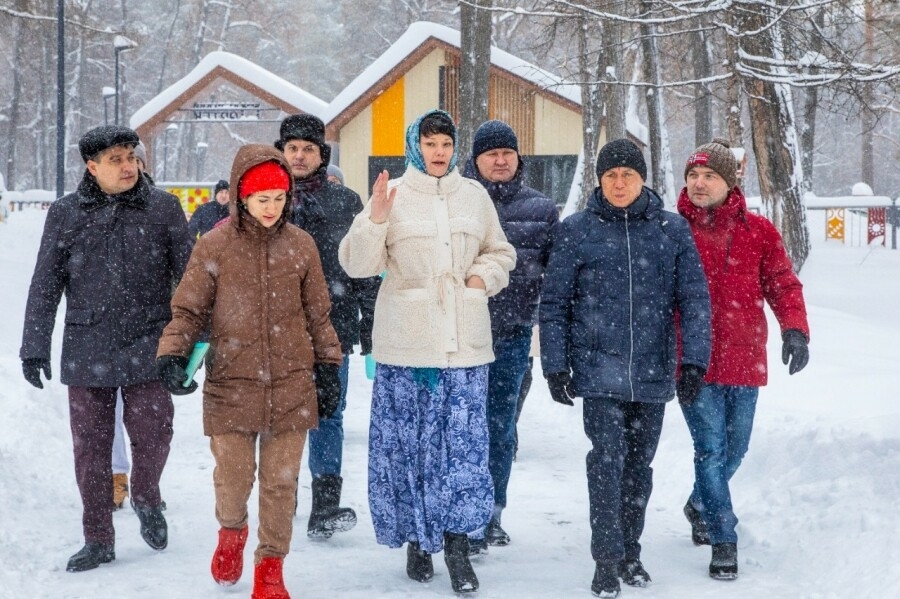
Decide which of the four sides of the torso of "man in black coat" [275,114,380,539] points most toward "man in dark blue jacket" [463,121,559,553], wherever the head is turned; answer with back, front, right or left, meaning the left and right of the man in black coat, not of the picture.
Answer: left

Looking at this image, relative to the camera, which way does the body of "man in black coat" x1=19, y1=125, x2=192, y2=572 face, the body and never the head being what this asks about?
toward the camera

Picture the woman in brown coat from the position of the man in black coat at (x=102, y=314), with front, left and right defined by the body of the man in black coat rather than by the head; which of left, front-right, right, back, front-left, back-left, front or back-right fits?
front-left

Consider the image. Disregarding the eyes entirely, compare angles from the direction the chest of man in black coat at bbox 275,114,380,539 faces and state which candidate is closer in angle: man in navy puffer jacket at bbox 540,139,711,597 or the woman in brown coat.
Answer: the woman in brown coat

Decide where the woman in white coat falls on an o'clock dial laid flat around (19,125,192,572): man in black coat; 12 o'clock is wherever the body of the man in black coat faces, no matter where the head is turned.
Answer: The woman in white coat is roughly at 10 o'clock from the man in black coat.

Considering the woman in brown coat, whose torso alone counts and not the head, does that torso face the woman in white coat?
no

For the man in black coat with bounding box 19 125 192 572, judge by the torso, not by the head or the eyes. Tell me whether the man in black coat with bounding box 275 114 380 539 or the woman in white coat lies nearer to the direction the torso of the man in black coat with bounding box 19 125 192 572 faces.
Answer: the woman in white coat

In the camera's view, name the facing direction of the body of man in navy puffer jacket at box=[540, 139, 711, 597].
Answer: toward the camera

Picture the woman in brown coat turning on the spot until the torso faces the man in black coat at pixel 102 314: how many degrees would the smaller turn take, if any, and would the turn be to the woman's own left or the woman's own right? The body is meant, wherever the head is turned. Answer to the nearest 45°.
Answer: approximately 135° to the woman's own right

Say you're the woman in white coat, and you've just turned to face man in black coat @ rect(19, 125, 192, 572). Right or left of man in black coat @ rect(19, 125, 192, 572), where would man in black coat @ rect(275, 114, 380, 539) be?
right

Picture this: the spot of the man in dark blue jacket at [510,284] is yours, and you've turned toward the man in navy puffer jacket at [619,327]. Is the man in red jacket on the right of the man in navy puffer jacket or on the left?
left

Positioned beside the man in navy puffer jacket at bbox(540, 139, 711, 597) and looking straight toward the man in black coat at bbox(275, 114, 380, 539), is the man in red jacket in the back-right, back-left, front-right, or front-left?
back-right

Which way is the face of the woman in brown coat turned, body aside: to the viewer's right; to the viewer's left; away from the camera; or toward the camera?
toward the camera

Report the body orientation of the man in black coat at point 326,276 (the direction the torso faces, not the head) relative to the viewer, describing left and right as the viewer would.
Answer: facing the viewer

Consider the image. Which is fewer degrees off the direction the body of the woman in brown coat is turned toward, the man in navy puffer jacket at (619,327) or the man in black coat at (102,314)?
the man in navy puffer jacket

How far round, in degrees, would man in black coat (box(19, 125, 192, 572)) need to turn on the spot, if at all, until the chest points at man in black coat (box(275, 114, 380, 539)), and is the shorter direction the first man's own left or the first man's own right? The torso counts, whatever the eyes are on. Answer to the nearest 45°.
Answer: approximately 90° to the first man's own left

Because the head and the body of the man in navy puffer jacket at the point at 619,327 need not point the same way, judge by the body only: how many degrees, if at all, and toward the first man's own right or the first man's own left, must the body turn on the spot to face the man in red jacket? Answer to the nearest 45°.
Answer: approximately 135° to the first man's own left

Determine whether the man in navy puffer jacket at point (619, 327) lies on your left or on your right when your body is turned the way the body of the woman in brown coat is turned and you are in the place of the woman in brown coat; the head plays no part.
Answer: on your left
